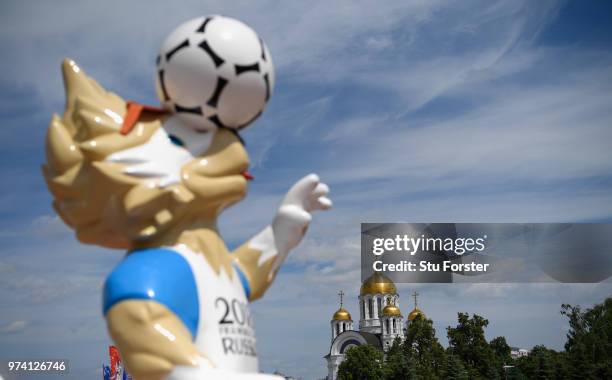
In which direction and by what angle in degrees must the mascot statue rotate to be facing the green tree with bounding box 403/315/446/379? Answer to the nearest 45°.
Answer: approximately 135° to its left

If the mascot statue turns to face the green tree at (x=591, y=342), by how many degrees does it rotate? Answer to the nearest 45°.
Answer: approximately 90° to its left

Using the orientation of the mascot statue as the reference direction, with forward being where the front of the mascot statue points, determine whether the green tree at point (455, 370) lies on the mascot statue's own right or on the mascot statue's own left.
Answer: on the mascot statue's own left

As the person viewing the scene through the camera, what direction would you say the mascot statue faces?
facing the viewer and to the right of the viewer

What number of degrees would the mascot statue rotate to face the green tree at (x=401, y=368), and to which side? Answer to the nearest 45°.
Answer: approximately 135° to its left

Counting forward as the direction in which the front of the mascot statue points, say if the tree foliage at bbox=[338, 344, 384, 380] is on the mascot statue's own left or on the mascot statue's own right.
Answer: on the mascot statue's own left
